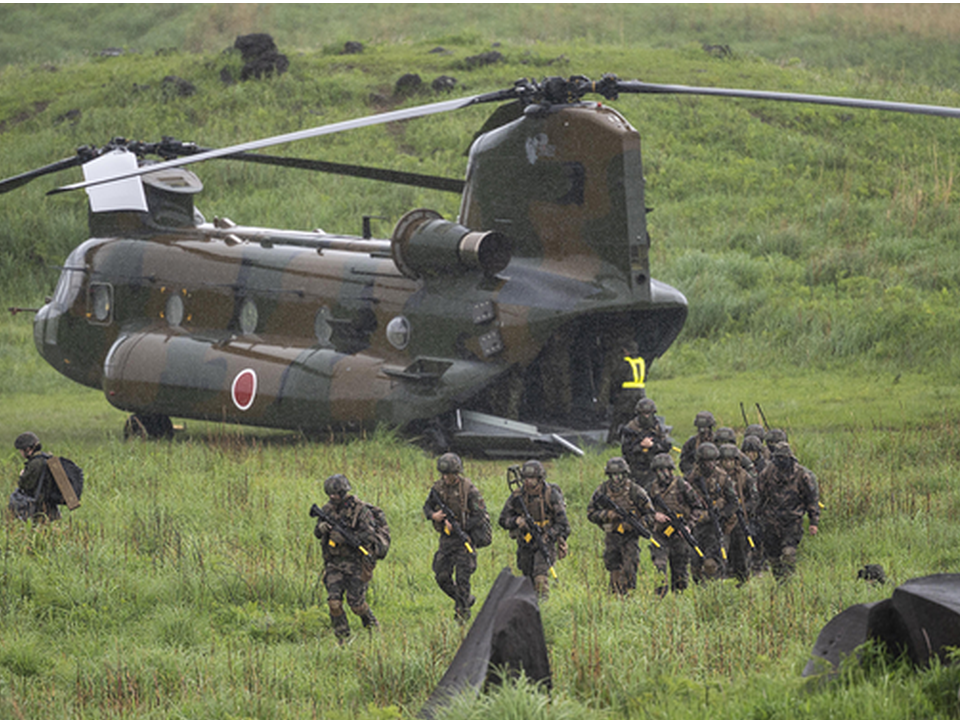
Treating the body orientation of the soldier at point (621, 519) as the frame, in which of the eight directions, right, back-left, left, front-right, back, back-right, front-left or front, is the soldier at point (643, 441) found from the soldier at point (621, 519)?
back

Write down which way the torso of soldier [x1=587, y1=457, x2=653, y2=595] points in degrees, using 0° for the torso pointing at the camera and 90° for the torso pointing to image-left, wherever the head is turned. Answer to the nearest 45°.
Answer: approximately 0°

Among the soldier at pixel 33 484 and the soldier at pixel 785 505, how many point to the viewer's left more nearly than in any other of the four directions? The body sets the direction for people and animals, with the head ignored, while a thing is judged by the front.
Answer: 1

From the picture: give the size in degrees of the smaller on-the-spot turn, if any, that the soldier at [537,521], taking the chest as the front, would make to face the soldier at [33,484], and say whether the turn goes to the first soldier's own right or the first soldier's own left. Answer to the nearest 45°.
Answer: approximately 90° to the first soldier's own right

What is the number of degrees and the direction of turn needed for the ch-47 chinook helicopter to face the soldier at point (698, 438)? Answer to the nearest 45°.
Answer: approximately 180°

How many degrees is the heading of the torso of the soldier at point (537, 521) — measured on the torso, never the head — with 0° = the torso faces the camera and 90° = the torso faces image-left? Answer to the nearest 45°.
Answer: approximately 0°

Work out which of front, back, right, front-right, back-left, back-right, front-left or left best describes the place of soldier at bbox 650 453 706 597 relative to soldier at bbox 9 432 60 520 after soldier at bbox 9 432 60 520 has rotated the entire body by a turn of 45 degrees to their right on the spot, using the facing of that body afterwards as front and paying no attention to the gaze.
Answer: back

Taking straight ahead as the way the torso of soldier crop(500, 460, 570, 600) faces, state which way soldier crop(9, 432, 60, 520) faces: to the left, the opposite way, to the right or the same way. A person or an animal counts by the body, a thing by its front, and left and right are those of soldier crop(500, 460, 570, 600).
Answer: to the right

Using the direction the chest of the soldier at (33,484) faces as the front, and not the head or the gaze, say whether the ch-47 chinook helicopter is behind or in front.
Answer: behind

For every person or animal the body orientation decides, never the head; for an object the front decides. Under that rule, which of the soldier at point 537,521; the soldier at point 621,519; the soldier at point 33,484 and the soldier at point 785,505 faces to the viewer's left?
the soldier at point 33,484

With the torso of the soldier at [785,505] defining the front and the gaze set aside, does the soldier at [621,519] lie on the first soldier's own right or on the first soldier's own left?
on the first soldier's own right

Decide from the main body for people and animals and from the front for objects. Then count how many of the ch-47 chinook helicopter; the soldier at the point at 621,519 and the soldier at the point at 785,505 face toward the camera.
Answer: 2

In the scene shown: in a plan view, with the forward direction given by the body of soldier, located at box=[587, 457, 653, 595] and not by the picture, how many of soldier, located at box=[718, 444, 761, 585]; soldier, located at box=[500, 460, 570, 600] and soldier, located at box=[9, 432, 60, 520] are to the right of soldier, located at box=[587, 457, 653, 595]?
2

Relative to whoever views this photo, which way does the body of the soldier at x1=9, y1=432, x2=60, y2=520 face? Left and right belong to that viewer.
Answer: facing to the left of the viewer
